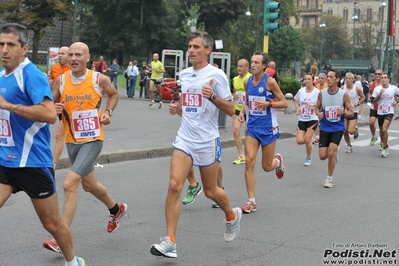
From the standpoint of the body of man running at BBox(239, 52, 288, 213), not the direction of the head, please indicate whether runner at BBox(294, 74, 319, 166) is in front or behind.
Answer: behind

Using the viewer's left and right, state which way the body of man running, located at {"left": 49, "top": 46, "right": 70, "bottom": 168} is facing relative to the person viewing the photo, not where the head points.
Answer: facing the viewer and to the left of the viewer

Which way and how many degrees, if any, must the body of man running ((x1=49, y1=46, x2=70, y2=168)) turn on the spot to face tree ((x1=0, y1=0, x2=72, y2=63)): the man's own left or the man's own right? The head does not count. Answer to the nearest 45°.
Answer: approximately 135° to the man's own right

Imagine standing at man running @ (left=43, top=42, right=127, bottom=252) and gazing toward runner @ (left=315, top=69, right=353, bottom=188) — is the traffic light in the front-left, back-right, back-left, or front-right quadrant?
front-left

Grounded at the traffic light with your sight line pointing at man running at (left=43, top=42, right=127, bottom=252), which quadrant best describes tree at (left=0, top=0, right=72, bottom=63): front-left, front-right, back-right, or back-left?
back-right

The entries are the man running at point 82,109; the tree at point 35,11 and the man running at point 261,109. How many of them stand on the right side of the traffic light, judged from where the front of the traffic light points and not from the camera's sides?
2

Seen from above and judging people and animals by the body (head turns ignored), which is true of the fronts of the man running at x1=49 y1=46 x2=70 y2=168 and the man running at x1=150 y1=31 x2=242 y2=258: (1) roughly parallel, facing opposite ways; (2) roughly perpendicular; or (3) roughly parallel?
roughly parallel

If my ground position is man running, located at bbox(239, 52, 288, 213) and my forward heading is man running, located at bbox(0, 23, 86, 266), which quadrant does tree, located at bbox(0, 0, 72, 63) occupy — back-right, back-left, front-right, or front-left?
back-right

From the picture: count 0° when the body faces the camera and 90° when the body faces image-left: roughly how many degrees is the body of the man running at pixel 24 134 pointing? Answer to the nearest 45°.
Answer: approximately 45°

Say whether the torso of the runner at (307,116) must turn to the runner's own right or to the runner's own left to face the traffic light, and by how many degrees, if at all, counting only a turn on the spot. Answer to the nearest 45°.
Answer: approximately 135° to the runner's own right
